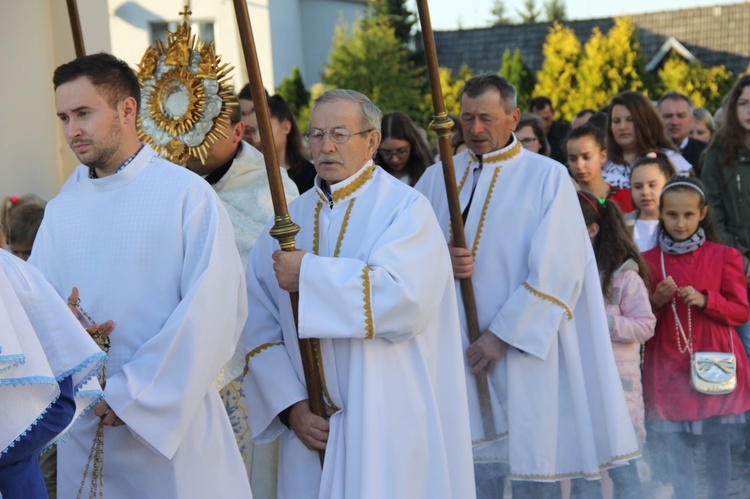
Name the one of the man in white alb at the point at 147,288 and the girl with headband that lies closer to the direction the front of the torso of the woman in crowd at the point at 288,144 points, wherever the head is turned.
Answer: the man in white alb

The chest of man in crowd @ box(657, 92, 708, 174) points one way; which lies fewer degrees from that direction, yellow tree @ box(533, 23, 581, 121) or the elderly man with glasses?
the elderly man with glasses

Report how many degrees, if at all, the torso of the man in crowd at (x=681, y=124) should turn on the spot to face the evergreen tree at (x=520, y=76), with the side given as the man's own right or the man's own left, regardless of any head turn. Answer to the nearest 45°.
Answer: approximately 135° to the man's own right

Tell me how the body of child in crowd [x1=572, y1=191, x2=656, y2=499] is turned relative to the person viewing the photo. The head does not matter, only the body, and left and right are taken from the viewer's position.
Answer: facing to the left of the viewer

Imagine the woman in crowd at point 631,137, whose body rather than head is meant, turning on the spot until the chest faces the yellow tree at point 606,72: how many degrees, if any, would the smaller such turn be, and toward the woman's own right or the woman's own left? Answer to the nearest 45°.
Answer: approximately 135° to the woman's own right
